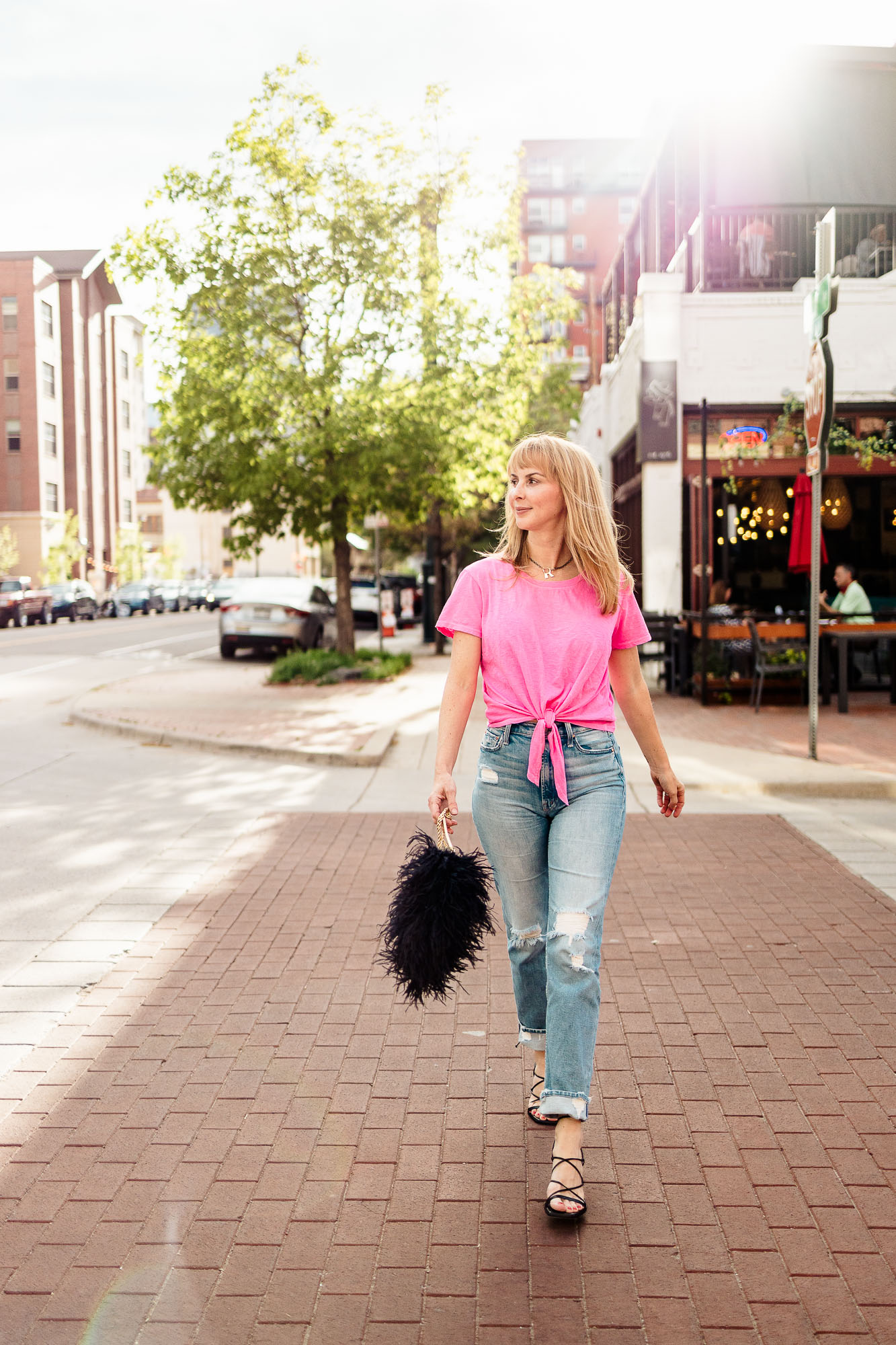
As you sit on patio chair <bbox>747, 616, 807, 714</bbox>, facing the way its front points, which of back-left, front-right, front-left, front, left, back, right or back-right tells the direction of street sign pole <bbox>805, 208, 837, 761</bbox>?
right

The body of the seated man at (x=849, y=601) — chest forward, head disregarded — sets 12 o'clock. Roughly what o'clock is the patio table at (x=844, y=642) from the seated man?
The patio table is roughly at 9 o'clock from the seated man.

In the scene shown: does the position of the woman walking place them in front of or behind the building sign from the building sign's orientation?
in front

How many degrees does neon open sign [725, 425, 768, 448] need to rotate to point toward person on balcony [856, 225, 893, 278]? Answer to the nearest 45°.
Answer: approximately 135° to its left

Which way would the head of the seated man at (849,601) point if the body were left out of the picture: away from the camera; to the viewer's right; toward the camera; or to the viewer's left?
to the viewer's left

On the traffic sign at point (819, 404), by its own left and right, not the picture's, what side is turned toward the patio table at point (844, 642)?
right

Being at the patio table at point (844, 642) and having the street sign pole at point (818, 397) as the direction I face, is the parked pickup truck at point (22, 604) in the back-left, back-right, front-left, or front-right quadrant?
back-right

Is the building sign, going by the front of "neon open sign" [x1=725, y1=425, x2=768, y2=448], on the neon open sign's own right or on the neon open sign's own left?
on the neon open sign's own right
